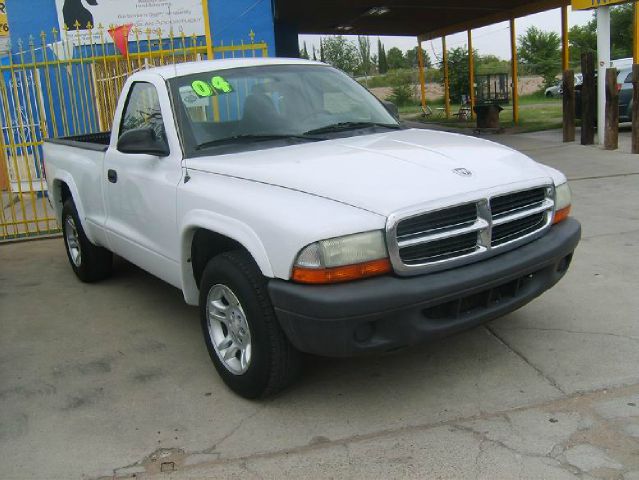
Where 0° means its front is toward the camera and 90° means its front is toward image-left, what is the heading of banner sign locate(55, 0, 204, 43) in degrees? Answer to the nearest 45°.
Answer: approximately 0°

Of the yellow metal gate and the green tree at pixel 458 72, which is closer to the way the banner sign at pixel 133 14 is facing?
the yellow metal gate

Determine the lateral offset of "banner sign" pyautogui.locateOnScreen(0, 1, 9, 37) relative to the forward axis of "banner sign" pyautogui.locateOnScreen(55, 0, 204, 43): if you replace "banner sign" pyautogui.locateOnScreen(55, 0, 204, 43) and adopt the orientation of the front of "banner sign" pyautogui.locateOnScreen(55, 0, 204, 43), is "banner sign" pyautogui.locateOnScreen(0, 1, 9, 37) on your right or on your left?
on your right

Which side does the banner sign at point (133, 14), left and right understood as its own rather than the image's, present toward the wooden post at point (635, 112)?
left

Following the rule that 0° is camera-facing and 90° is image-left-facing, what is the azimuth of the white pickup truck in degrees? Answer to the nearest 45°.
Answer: approximately 315°

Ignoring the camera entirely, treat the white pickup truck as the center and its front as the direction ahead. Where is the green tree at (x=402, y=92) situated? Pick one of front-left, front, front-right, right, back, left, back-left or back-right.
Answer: back-left

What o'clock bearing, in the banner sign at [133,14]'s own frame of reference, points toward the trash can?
The trash can is roughly at 8 o'clock from the banner sign.
